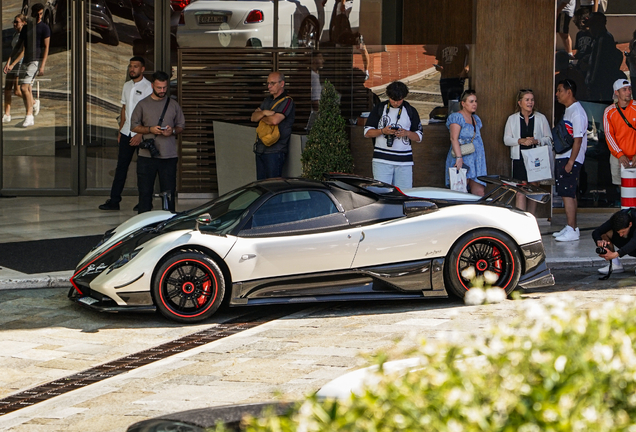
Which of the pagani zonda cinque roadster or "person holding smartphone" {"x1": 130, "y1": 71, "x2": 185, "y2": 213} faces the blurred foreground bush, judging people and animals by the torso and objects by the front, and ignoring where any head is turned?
the person holding smartphone

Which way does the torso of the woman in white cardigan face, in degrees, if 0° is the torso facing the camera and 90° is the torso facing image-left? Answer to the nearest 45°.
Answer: approximately 0°

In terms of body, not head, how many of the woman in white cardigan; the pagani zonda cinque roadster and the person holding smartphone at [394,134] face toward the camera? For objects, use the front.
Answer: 2

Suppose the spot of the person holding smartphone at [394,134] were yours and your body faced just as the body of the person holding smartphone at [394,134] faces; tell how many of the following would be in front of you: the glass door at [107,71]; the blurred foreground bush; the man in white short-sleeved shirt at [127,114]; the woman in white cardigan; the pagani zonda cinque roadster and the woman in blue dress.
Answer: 2

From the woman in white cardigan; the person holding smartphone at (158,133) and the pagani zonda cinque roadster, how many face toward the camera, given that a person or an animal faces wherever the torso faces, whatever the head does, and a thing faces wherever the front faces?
2

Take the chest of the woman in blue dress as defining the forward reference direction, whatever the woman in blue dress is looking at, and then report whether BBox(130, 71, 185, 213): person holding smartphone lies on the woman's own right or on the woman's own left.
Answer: on the woman's own right

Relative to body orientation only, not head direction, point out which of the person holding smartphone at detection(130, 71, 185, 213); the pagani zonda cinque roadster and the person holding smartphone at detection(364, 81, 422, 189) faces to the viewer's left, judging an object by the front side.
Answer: the pagani zonda cinque roadster

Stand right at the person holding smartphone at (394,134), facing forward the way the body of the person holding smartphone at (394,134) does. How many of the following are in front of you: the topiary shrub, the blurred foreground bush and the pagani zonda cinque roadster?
2

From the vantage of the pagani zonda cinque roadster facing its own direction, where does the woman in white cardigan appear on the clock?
The woman in white cardigan is roughly at 4 o'clock from the pagani zonda cinque roadster.

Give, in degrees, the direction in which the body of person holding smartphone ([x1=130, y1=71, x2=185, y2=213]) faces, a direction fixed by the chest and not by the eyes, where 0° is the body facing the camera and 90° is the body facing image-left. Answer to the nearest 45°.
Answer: approximately 0°

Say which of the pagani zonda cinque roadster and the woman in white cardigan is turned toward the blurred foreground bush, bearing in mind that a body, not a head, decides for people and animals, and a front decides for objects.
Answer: the woman in white cardigan

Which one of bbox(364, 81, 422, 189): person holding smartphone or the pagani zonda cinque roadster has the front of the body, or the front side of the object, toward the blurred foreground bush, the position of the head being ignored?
the person holding smartphone

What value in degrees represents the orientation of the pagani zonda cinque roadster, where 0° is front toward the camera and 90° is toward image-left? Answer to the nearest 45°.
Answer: approximately 90°

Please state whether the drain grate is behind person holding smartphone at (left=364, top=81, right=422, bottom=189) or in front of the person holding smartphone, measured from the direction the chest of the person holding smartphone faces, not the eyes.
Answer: in front

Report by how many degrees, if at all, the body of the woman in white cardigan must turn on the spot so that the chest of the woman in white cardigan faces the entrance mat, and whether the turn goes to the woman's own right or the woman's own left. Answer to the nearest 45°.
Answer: approximately 45° to the woman's own right
